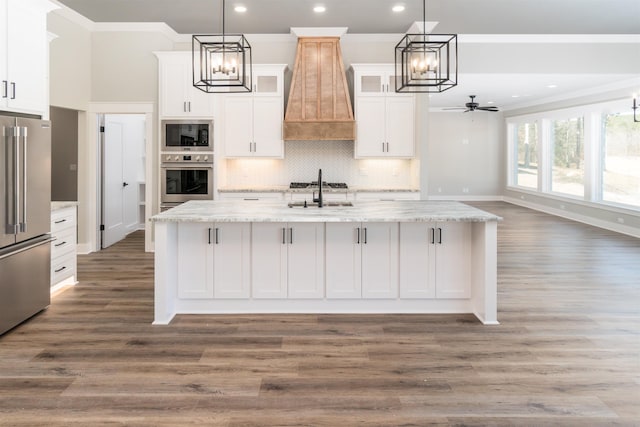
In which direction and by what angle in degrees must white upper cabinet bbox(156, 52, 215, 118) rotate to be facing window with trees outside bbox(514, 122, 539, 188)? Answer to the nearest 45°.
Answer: approximately 135° to its left

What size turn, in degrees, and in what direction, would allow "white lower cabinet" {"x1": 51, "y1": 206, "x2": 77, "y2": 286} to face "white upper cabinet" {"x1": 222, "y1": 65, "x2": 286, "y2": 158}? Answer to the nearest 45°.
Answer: approximately 90° to its left

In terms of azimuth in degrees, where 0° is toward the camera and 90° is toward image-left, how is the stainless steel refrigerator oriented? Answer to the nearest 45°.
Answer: approximately 315°

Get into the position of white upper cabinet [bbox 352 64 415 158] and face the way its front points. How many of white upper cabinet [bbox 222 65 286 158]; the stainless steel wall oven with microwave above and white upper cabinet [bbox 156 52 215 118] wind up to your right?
3

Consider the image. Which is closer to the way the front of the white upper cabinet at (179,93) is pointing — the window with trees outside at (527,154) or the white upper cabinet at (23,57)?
the white upper cabinet

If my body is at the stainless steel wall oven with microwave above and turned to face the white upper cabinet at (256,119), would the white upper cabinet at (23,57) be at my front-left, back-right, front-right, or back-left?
back-right
